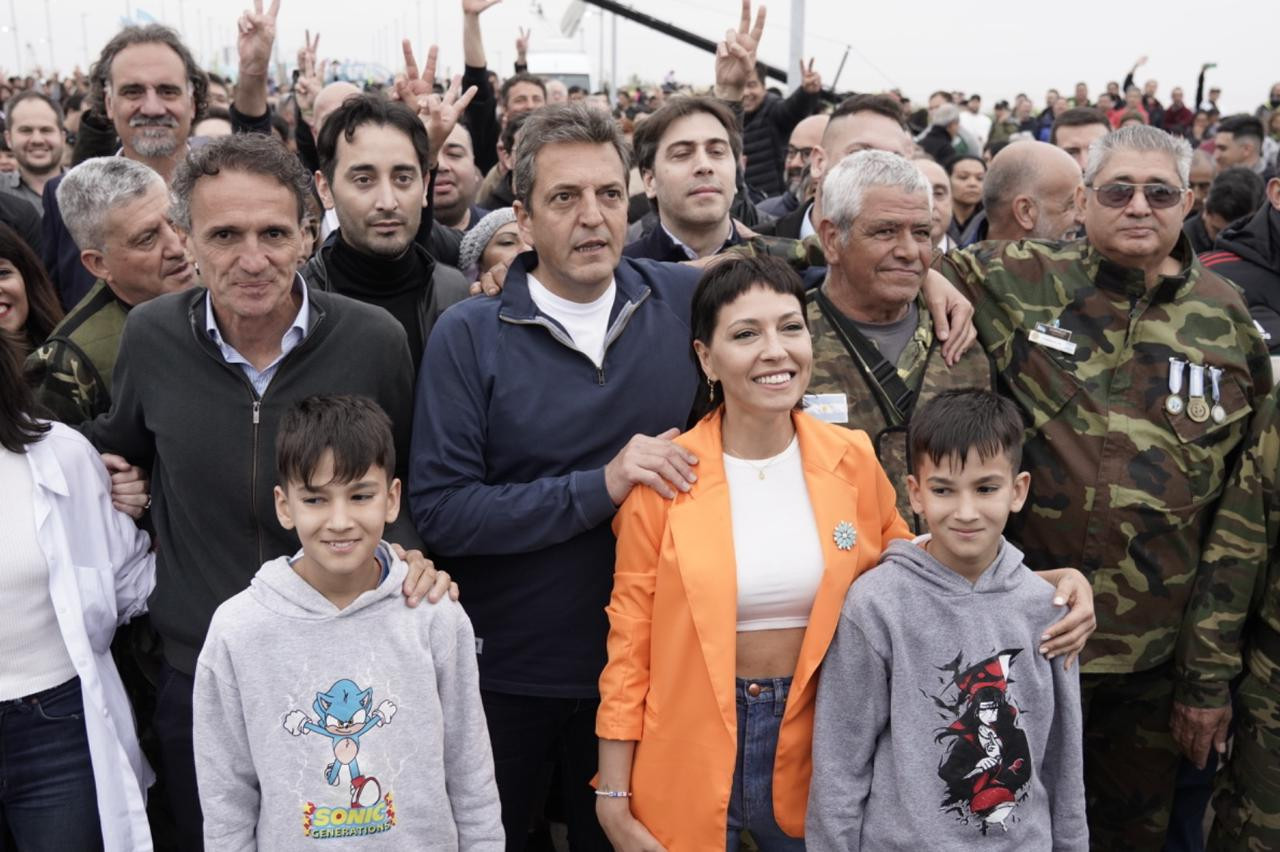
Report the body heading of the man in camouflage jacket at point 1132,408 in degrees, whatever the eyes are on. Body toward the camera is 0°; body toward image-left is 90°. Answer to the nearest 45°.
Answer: approximately 0°

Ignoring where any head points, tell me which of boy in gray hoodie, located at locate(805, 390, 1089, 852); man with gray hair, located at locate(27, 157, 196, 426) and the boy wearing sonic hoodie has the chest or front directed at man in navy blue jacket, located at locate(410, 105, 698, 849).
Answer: the man with gray hair

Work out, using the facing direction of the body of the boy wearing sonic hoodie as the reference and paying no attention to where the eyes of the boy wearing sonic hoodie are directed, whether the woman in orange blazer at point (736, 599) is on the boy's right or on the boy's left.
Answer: on the boy's left

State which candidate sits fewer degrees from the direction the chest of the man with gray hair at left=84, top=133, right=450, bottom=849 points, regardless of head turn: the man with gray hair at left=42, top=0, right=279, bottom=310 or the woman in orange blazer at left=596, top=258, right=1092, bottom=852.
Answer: the woman in orange blazer

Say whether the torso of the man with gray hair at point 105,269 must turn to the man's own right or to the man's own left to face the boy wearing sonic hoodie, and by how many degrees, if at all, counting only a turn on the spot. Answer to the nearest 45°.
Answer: approximately 45° to the man's own right

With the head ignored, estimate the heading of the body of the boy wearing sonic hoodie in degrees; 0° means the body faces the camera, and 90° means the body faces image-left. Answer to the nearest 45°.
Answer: approximately 0°

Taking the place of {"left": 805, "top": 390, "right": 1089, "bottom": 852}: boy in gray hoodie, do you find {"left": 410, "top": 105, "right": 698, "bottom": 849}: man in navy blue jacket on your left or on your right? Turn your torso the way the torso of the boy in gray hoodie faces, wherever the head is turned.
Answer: on your right

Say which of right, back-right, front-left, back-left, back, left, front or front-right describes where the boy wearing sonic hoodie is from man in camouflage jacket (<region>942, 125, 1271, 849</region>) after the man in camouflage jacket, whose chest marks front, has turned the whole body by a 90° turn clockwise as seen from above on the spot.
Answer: front-left

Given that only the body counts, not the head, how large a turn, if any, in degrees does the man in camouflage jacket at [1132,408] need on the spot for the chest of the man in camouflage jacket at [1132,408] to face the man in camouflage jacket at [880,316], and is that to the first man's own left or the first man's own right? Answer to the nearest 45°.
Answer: approximately 45° to the first man's own right

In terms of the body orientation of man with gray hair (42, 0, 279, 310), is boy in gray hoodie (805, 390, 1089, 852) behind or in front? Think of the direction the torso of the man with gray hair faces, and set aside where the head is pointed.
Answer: in front

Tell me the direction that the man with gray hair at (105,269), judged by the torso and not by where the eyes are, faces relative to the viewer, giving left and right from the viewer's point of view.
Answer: facing the viewer and to the right of the viewer
